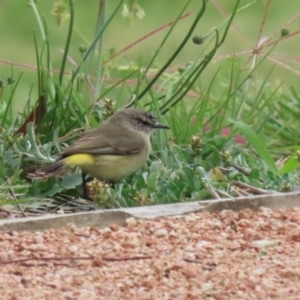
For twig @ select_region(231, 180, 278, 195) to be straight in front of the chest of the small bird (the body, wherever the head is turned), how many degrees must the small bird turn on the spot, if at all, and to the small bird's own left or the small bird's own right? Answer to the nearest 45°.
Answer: approximately 45° to the small bird's own right

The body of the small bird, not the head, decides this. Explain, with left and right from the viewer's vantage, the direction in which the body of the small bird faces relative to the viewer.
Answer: facing to the right of the viewer

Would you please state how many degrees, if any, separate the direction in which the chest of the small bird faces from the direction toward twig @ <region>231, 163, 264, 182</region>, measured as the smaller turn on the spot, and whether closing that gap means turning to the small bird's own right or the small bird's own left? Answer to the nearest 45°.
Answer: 0° — it already faces it

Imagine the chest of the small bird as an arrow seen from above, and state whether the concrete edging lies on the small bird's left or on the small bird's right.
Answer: on the small bird's right

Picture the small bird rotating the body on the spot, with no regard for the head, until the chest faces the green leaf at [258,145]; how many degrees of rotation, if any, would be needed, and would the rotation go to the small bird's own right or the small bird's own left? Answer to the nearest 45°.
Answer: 0° — it already faces it

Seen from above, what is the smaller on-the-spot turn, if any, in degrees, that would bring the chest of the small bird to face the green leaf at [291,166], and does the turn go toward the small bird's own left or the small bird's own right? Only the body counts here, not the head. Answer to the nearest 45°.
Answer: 0° — it already faces it

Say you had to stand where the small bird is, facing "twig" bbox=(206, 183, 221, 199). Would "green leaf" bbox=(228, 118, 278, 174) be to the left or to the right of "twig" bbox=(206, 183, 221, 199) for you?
left
